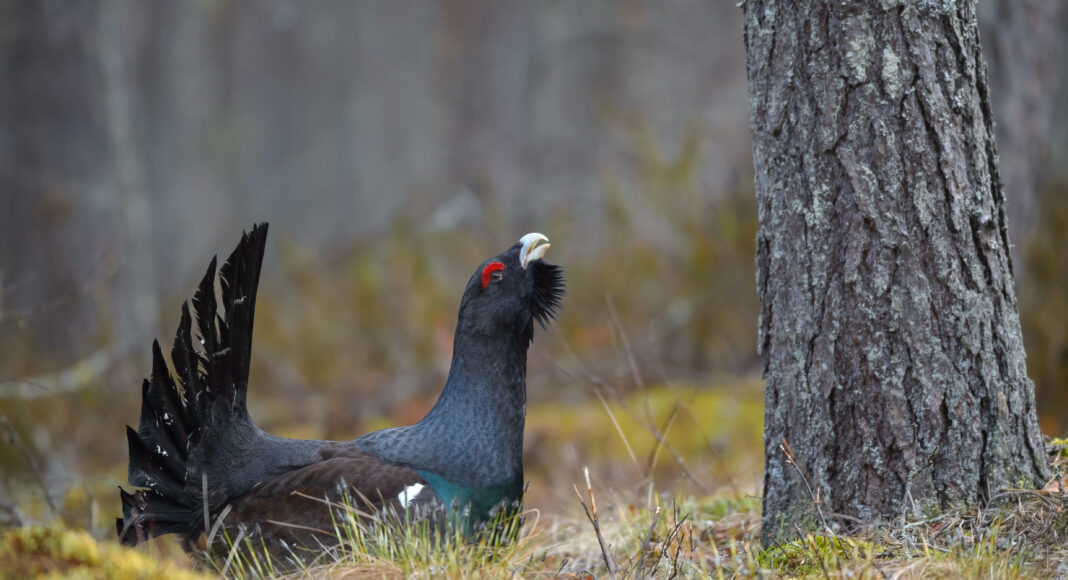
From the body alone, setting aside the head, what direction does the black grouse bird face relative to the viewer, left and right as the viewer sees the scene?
facing to the right of the viewer

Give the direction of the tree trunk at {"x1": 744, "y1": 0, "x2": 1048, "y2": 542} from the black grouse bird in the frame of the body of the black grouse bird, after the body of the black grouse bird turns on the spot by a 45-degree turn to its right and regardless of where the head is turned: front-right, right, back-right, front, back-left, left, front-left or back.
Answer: front
